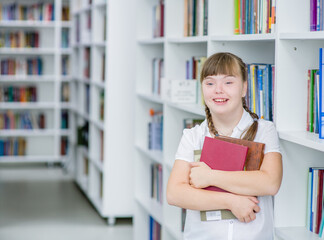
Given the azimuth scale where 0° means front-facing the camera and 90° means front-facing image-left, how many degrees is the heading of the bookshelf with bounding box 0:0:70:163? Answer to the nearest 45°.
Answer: approximately 0°

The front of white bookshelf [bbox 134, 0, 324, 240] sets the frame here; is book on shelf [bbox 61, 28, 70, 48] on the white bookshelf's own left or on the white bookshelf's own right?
on the white bookshelf's own right

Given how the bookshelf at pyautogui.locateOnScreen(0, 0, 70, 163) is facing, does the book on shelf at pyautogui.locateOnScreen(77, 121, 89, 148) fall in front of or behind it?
in front

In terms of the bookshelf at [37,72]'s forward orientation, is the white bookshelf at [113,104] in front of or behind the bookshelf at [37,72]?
in front

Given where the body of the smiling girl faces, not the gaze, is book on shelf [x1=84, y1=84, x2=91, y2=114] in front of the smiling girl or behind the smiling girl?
behind

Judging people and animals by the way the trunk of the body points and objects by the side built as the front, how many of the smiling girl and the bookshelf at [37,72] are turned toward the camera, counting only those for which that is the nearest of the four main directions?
2

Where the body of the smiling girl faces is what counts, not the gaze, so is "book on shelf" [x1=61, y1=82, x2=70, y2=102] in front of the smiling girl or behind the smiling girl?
behind
